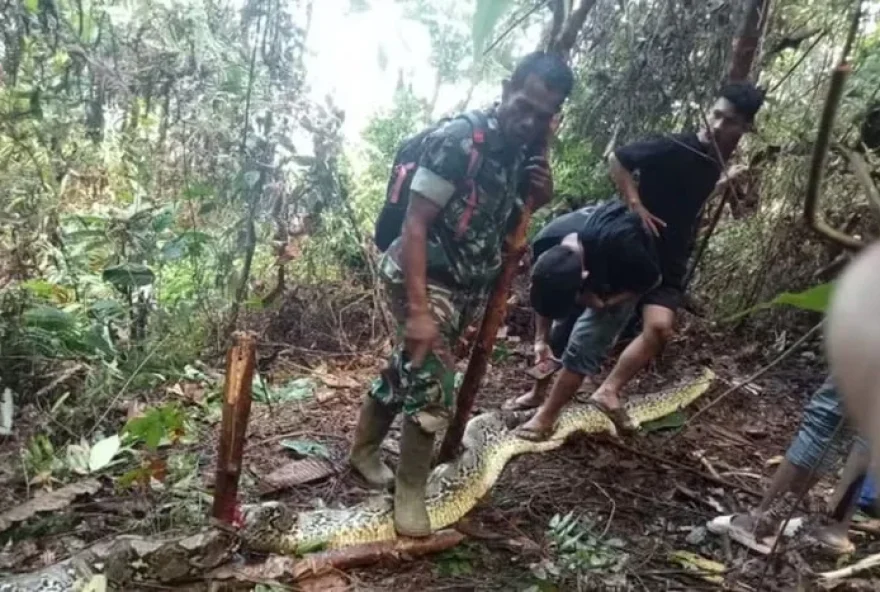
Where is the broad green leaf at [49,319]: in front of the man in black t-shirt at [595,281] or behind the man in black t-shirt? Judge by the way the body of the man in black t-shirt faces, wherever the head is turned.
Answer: in front

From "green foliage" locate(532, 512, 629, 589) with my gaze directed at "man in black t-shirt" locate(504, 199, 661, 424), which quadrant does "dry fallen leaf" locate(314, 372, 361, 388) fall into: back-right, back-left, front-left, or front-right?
front-left

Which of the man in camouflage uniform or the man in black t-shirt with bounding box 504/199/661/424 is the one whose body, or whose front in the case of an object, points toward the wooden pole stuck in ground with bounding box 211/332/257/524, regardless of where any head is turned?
the man in black t-shirt

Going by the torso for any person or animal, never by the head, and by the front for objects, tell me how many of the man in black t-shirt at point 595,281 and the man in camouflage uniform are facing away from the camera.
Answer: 0

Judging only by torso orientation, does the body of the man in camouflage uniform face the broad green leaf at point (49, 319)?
no

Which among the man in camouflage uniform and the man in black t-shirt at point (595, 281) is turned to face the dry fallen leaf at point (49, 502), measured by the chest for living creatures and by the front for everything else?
the man in black t-shirt

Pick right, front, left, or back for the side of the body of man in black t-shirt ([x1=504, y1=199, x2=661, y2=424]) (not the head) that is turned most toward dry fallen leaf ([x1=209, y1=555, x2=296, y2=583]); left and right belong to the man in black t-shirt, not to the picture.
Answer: front

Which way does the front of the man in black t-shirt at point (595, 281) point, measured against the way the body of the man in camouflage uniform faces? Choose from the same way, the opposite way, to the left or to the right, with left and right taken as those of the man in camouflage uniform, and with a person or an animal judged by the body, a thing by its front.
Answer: to the right

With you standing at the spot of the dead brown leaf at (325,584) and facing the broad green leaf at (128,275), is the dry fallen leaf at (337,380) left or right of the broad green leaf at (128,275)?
right

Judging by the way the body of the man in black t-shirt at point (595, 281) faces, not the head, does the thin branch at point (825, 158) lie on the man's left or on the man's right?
on the man's left

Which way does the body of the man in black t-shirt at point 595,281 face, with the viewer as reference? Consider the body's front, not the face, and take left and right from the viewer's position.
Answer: facing the viewer and to the left of the viewer
